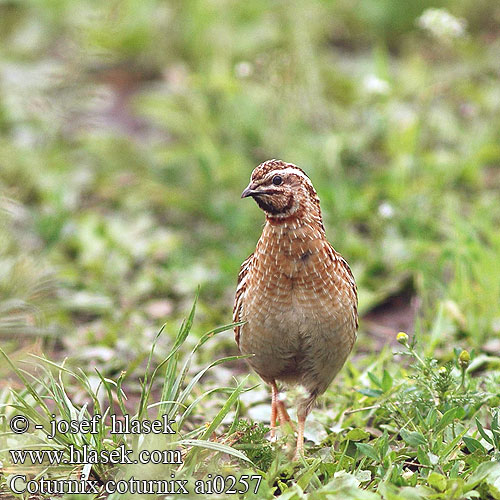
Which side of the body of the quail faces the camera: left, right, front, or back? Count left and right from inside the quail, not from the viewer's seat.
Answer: front
